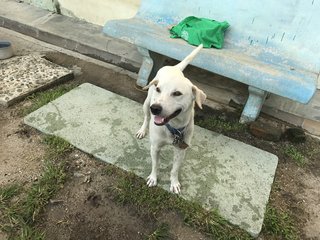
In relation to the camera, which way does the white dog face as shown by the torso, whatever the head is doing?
toward the camera

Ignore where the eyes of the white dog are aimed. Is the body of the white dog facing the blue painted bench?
no

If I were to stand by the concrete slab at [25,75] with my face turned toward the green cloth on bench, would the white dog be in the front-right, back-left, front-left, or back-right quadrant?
front-right

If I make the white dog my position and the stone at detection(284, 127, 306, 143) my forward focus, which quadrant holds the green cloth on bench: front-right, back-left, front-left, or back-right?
front-left

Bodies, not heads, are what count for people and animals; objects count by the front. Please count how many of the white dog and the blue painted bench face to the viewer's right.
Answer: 0

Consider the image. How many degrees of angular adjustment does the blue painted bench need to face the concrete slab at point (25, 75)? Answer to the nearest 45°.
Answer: approximately 45° to its right

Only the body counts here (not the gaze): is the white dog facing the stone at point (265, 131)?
no

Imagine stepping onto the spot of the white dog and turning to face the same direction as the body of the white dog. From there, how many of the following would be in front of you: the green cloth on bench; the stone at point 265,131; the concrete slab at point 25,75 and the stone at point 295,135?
0

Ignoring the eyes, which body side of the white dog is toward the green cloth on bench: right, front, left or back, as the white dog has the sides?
back

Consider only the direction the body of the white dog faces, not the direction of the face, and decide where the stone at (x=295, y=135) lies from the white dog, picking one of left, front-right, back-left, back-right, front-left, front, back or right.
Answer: back-left

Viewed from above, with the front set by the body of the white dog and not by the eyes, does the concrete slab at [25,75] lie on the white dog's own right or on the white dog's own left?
on the white dog's own right
